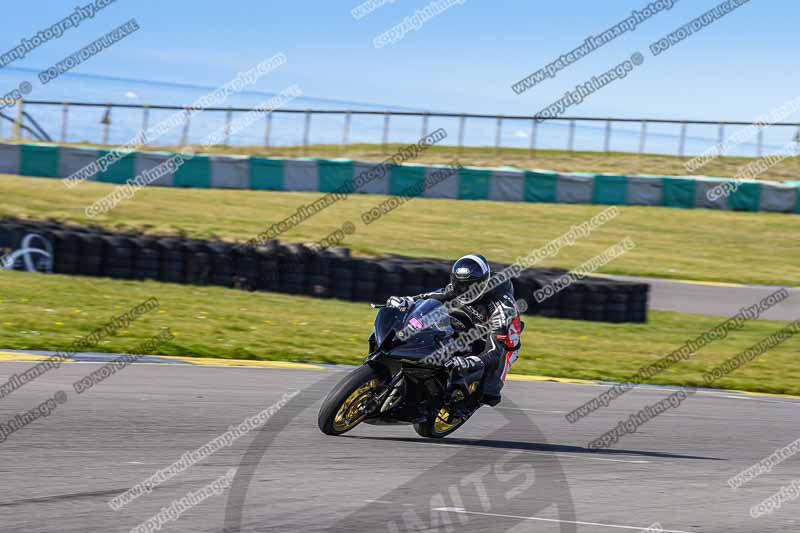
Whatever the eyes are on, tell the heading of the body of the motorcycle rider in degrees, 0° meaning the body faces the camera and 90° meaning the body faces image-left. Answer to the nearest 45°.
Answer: approximately 45°

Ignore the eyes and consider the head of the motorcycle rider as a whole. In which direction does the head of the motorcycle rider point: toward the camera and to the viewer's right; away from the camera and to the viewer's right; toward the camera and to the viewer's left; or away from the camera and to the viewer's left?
toward the camera and to the viewer's left

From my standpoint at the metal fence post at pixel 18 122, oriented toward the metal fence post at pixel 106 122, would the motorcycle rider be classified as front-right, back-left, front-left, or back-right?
front-right

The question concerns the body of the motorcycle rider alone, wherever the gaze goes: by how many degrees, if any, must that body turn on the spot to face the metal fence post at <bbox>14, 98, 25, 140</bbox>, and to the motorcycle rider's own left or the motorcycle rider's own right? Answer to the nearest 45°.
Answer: approximately 90° to the motorcycle rider's own right

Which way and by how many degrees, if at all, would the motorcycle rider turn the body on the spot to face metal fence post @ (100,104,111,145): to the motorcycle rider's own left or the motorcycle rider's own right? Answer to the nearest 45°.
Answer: approximately 90° to the motorcycle rider's own right
